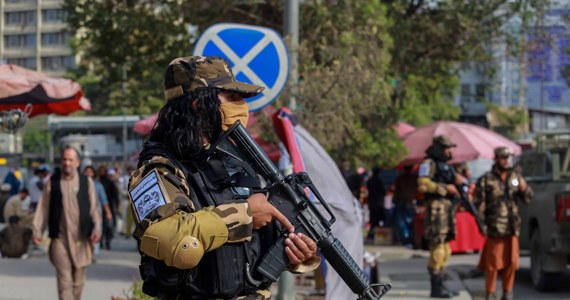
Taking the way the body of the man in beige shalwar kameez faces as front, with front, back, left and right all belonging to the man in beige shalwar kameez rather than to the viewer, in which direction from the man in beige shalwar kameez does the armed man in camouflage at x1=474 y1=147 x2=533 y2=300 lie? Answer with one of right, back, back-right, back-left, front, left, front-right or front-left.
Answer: left

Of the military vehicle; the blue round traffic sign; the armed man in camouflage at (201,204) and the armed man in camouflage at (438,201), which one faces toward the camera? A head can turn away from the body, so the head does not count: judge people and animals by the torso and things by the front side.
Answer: the blue round traffic sign

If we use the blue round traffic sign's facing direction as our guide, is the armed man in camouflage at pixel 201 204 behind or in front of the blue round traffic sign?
in front

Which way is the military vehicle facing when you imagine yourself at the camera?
facing away from the viewer and to the left of the viewer

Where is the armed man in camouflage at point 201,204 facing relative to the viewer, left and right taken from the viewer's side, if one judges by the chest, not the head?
facing to the right of the viewer

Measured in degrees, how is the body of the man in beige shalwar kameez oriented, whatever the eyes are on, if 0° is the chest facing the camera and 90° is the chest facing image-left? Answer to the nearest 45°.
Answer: approximately 0°

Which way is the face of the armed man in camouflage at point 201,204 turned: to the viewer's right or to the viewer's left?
to the viewer's right

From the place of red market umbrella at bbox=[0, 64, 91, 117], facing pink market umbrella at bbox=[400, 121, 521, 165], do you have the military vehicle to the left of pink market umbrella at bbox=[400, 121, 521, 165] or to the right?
right

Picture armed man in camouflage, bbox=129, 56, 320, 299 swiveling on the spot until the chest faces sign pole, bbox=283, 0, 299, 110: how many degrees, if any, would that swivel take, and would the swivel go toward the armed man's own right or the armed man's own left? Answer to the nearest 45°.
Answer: approximately 90° to the armed man's own left
